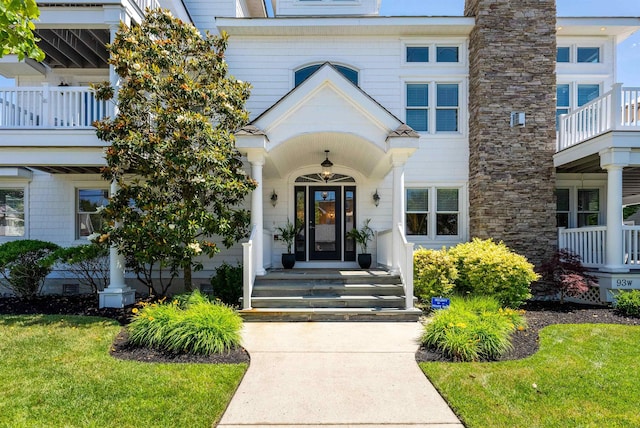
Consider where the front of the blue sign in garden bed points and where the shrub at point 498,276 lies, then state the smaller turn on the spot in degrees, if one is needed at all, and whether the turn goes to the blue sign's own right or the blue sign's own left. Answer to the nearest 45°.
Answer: approximately 135° to the blue sign's own left

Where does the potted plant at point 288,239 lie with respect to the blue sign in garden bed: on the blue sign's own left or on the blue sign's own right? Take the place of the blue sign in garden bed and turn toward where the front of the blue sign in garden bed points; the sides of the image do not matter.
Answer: on the blue sign's own right

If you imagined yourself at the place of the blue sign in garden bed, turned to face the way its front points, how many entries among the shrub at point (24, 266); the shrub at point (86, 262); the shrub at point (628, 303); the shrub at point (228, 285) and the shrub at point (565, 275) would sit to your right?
3

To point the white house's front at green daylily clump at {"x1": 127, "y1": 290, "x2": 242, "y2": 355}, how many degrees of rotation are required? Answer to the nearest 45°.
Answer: approximately 45° to its right

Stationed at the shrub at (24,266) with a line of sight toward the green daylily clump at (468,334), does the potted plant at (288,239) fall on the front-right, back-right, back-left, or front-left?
front-left

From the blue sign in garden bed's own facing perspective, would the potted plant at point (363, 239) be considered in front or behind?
behind

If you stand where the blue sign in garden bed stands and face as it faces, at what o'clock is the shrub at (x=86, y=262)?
The shrub is roughly at 3 o'clock from the blue sign in garden bed.

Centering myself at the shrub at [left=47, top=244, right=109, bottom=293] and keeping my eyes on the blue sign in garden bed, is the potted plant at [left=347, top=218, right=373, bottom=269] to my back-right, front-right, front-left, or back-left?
front-left

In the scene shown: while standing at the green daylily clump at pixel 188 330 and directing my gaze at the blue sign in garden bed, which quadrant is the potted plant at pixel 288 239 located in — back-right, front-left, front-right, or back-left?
front-left

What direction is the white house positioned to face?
toward the camera

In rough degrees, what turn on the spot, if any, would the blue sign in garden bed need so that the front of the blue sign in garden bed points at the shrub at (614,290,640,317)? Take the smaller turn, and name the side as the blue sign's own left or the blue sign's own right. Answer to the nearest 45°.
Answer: approximately 135° to the blue sign's own left

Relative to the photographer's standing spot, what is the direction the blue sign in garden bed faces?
facing the viewer

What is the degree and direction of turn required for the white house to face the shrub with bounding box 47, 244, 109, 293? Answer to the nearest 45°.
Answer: approximately 90° to its right
